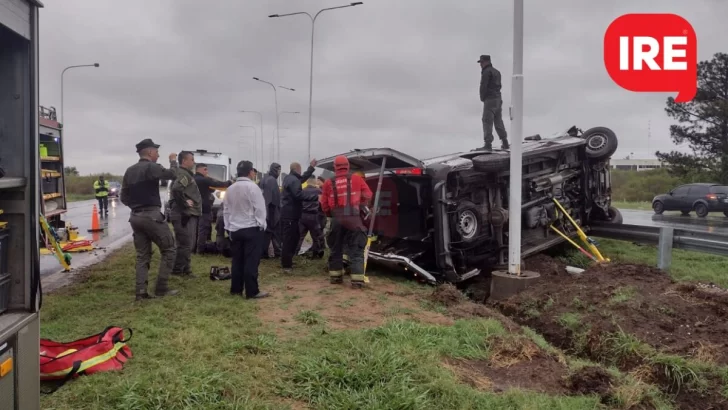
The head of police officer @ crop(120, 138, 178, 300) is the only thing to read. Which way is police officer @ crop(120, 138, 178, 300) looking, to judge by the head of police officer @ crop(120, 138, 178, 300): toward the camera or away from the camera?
away from the camera

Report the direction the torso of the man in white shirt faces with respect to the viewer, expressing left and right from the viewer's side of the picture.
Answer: facing away from the viewer and to the right of the viewer

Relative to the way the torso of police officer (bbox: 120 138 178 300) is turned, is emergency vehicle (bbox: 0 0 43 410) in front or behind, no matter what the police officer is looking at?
behind

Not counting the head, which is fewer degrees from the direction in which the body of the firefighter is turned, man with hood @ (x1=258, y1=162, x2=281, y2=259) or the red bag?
the man with hood

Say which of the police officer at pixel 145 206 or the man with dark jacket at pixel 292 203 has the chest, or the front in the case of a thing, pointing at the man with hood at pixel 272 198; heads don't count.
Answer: the police officer

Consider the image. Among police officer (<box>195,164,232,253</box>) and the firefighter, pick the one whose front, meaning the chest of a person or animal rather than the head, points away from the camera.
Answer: the firefighter

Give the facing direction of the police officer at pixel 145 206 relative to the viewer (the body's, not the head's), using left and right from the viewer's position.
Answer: facing away from the viewer and to the right of the viewer

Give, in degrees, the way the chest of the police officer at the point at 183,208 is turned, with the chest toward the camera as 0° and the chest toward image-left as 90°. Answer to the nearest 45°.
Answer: approximately 270°

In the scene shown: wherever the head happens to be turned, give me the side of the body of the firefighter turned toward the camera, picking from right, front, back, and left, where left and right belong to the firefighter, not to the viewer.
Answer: back

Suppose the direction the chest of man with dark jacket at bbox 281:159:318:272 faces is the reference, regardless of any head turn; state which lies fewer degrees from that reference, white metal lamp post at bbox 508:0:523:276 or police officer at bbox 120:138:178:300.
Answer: the white metal lamp post
